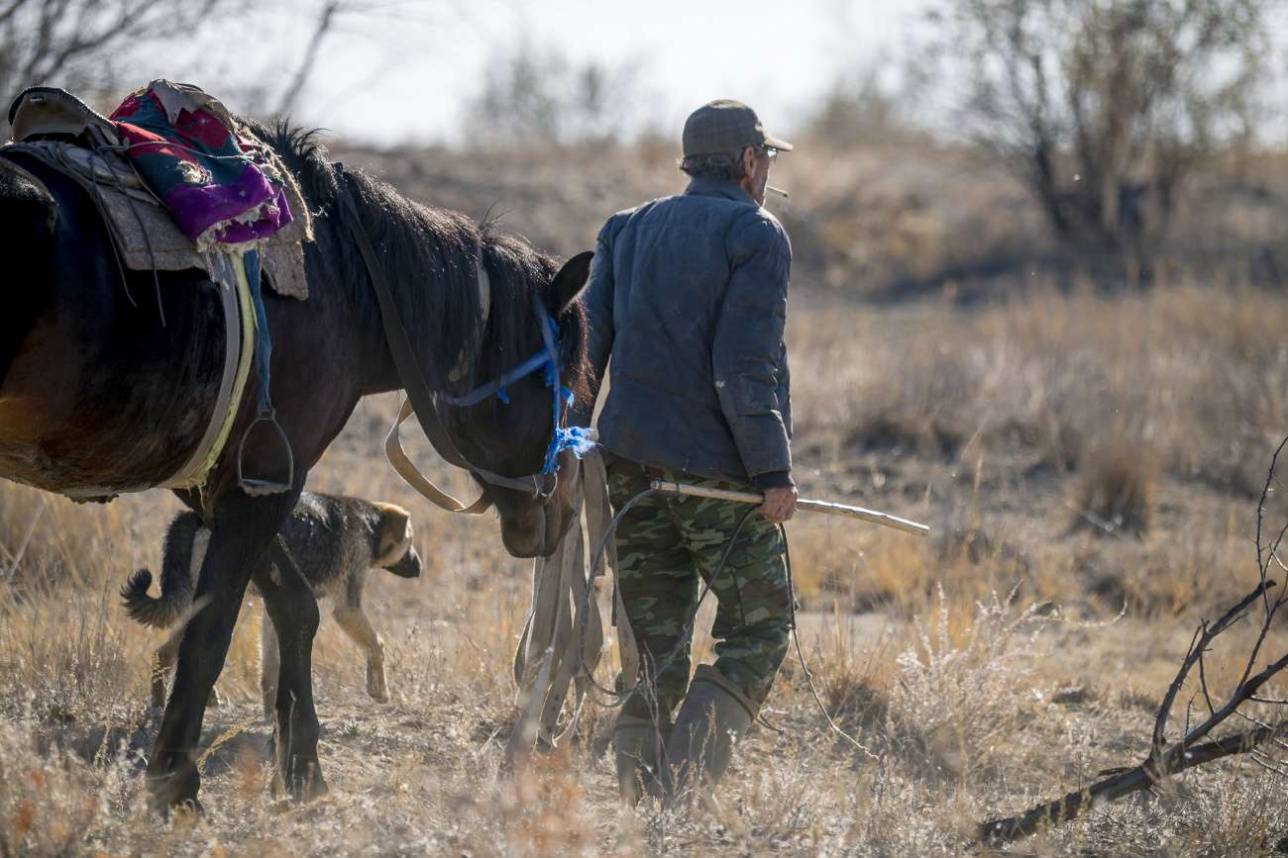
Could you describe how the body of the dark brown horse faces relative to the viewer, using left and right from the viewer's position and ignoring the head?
facing to the right of the viewer

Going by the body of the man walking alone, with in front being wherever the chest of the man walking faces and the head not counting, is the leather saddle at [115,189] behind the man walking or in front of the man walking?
behind

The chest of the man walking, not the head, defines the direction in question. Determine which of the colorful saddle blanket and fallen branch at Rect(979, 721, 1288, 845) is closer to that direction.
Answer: the fallen branch

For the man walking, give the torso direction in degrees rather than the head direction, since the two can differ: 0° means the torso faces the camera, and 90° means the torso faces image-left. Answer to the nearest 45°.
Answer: approximately 225°

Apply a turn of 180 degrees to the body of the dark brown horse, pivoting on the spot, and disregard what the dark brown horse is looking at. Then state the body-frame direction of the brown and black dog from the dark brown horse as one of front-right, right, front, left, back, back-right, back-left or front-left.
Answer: right

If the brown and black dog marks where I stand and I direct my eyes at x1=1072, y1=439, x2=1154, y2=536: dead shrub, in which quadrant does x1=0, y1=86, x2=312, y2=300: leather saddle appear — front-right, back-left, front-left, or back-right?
back-right

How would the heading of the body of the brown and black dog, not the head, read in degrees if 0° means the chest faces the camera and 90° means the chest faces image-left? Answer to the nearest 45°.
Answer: approximately 270°

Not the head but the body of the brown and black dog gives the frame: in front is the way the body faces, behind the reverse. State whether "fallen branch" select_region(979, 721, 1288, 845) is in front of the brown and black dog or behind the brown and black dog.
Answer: in front

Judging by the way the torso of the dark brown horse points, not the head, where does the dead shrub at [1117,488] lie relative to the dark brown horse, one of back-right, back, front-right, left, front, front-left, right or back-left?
front-left

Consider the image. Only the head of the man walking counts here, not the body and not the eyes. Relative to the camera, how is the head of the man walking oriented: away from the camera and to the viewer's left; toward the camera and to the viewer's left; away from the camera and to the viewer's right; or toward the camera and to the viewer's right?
away from the camera and to the viewer's right

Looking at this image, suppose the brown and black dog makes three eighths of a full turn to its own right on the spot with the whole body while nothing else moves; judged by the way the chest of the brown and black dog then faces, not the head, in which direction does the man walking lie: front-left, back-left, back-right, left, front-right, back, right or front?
left

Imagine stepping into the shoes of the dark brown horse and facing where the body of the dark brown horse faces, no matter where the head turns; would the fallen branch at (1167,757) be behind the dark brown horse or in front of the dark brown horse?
in front
